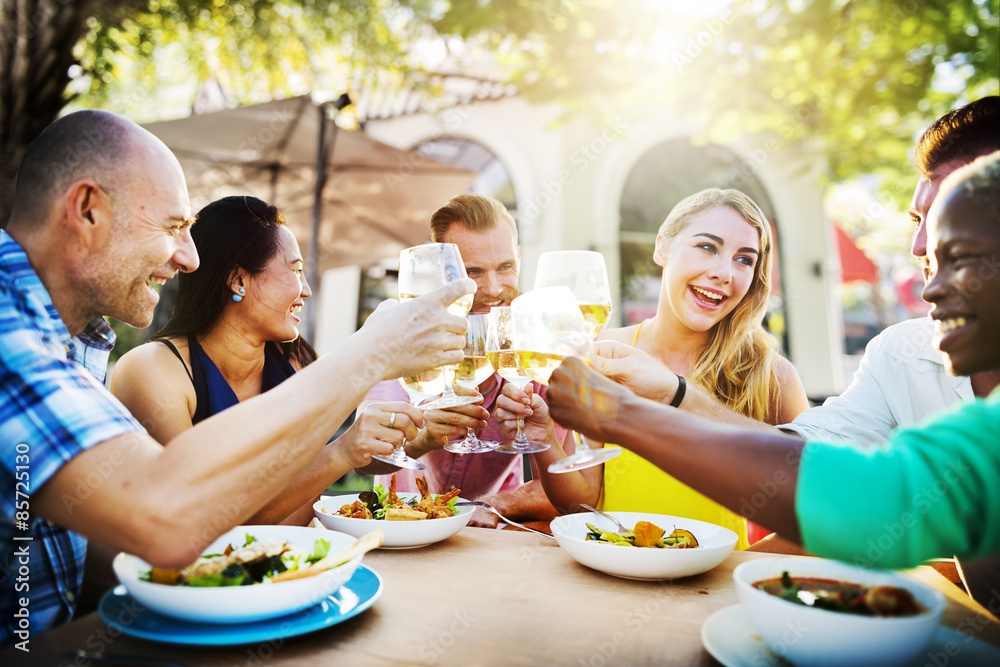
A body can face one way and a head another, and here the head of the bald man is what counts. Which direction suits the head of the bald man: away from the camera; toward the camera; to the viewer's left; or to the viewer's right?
to the viewer's right

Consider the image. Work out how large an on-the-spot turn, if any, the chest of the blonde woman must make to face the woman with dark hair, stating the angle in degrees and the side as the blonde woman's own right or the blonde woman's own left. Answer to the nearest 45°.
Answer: approximately 45° to the blonde woman's own right

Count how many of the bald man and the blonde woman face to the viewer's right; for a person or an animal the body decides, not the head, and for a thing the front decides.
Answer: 1

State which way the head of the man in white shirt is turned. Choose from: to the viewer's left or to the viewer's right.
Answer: to the viewer's left

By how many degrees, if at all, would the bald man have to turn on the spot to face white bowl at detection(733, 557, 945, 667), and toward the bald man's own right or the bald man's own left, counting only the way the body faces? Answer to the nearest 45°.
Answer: approximately 45° to the bald man's own right

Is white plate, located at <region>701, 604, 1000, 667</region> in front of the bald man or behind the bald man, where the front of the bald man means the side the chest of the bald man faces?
in front

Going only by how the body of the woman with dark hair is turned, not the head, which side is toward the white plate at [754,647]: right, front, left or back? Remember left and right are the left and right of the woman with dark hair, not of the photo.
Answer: front

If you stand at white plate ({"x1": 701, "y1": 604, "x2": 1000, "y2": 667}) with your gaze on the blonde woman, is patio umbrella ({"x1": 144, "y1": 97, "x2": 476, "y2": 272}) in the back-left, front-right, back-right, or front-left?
front-left

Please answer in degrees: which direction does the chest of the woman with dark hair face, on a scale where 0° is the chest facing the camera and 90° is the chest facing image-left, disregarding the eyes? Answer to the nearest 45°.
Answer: approximately 315°

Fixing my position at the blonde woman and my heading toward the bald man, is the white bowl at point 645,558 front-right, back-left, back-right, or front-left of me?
front-left

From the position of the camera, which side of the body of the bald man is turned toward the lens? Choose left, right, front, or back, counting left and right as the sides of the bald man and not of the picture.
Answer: right

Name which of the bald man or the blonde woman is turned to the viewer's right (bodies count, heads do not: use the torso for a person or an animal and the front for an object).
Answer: the bald man
